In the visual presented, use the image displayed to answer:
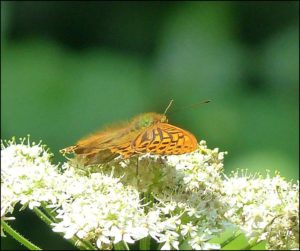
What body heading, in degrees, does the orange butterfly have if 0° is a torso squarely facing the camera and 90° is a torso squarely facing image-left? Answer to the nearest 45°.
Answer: approximately 270°

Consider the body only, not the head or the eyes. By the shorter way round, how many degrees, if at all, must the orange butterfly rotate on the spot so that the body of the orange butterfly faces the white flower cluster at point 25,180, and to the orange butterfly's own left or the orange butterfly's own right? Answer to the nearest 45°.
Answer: approximately 180°
